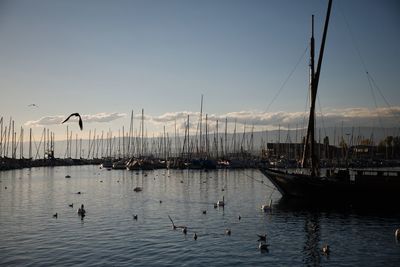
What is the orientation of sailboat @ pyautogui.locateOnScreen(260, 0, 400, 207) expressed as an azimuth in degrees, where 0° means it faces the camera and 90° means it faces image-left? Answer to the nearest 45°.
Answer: approximately 90°

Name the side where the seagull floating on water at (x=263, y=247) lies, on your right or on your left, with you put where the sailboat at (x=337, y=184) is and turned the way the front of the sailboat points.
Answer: on your left
